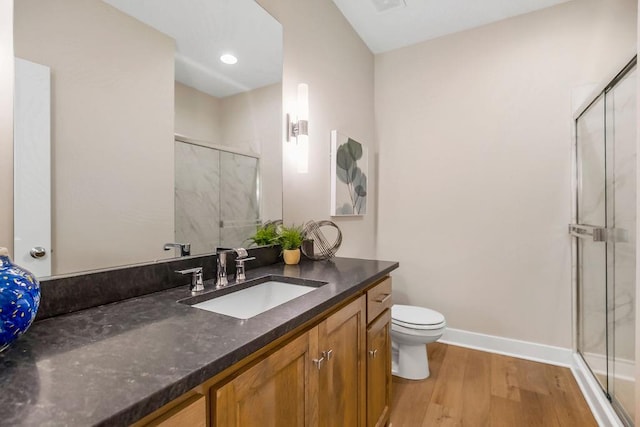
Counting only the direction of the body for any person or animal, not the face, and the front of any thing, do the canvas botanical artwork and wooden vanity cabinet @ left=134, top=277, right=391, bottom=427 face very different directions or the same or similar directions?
same or similar directions

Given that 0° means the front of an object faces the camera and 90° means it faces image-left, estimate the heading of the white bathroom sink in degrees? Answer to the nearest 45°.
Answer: approximately 315°

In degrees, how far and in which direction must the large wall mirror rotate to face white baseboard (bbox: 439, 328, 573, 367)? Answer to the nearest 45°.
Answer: approximately 45° to its left

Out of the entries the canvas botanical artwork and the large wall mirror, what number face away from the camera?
0

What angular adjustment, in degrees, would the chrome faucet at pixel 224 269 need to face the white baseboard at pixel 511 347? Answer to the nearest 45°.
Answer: approximately 45° to its left

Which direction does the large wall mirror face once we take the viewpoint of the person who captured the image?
facing the viewer and to the right of the viewer

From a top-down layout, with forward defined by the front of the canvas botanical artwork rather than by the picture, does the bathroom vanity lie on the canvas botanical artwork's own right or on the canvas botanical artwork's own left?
on the canvas botanical artwork's own right

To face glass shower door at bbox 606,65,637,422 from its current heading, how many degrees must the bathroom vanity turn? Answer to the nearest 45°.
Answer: approximately 45° to its left

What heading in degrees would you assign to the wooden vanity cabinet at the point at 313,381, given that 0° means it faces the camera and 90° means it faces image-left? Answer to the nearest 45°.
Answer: approximately 315°

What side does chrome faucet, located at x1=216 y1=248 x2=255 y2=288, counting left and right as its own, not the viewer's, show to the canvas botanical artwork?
left

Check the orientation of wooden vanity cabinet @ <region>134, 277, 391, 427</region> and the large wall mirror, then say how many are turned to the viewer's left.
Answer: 0

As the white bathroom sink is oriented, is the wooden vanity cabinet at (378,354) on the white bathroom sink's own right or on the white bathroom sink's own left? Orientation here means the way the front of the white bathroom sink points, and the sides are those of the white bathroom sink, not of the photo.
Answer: on the white bathroom sink's own left

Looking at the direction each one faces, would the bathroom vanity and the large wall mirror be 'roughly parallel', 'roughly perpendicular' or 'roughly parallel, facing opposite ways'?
roughly parallel

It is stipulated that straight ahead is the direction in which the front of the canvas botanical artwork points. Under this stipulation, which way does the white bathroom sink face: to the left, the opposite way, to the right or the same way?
the same way

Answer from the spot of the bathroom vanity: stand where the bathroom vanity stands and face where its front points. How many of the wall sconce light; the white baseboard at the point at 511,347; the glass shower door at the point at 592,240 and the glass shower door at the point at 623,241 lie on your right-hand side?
0

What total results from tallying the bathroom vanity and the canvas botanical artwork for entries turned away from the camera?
0

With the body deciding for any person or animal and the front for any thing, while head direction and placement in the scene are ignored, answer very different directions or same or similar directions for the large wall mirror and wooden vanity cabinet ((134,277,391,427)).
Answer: same or similar directions
